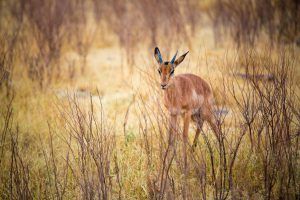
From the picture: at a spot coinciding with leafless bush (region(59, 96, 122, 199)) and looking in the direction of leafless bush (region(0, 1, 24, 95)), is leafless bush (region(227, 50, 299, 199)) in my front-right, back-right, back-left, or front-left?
back-right

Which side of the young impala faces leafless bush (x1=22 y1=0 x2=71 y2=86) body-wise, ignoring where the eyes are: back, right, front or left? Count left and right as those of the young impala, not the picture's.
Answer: right

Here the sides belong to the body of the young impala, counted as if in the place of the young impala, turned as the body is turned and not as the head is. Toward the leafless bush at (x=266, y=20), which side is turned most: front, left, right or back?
back

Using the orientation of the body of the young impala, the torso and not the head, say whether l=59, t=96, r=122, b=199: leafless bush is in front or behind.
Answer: in front

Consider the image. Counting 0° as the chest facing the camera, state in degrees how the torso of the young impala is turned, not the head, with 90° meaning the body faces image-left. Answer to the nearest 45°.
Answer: approximately 45°

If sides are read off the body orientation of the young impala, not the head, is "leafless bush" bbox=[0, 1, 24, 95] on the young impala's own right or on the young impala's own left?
on the young impala's own right
